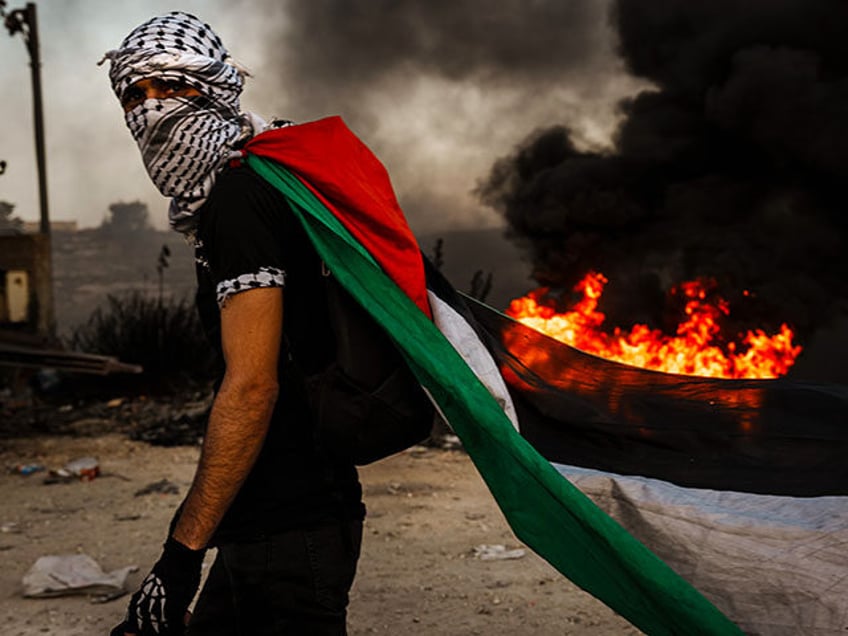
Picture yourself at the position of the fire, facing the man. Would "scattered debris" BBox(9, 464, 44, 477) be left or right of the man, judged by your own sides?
right

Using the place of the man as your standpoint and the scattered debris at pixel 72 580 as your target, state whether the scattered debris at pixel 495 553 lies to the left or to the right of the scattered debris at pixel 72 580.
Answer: right

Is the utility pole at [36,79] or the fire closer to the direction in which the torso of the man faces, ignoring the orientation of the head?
the utility pole

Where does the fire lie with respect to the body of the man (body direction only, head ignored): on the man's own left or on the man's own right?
on the man's own right
